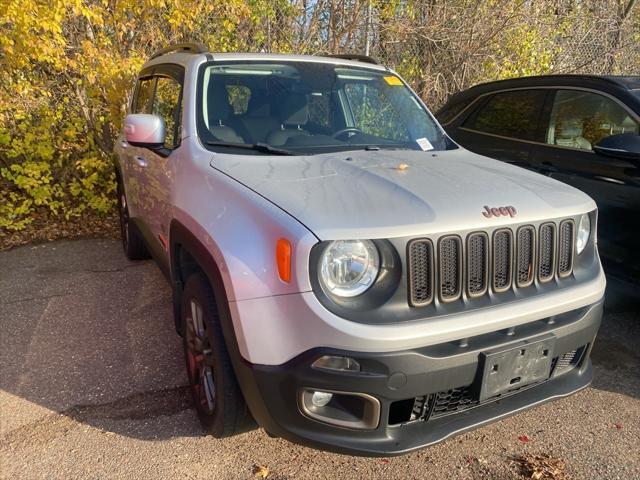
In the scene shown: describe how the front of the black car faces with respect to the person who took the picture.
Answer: facing the viewer and to the right of the viewer

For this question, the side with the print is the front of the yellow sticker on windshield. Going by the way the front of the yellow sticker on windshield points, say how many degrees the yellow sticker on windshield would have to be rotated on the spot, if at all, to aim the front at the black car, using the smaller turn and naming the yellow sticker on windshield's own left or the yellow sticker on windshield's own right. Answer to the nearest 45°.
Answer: approximately 45° to the yellow sticker on windshield's own left

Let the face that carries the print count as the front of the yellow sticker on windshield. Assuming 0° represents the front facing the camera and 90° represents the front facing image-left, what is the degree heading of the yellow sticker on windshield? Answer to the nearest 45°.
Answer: approximately 315°

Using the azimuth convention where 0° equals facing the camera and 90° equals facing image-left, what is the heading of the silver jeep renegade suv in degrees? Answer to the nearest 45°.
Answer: approximately 315°

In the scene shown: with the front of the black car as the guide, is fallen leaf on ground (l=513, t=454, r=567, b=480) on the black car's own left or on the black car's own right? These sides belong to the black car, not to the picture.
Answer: on the black car's own right

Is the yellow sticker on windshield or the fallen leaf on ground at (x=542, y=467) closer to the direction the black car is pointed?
the fallen leaf on ground

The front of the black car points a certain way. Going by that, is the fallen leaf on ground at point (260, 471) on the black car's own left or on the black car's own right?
on the black car's own right

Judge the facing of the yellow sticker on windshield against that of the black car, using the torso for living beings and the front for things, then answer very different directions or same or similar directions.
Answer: same or similar directions
